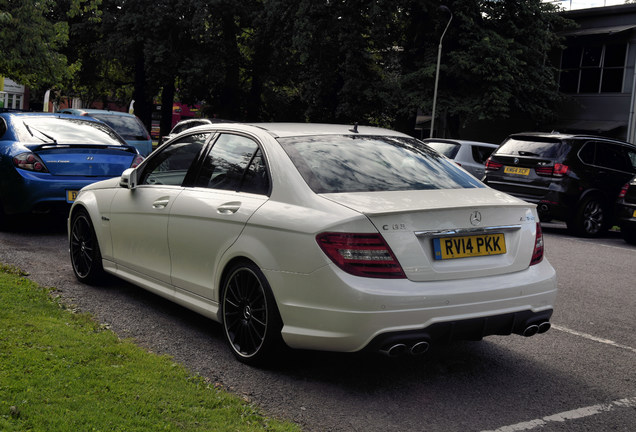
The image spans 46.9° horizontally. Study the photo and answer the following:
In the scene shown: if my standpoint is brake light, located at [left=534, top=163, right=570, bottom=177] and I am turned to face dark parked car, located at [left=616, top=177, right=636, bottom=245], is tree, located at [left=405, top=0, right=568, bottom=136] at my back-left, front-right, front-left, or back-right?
back-left

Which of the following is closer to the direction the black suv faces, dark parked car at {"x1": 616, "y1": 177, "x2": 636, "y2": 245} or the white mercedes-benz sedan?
the dark parked car

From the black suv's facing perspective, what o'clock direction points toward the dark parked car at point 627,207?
The dark parked car is roughly at 3 o'clock from the black suv.

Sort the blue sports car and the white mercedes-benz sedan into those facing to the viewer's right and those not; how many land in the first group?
0

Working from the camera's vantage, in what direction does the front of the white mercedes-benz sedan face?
facing away from the viewer and to the left of the viewer

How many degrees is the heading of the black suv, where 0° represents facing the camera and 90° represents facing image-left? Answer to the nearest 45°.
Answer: approximately 225°

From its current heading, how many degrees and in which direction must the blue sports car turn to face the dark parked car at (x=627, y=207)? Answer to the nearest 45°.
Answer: approximately 135° to its right

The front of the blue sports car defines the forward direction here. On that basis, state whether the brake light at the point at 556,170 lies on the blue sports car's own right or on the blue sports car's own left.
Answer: on the blue sports car's own right
